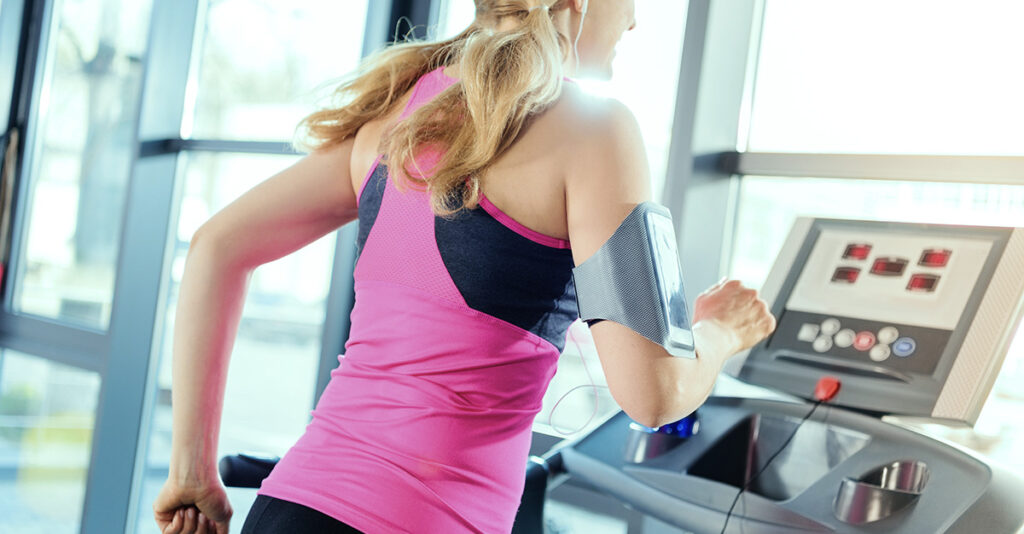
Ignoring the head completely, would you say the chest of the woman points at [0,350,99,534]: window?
no

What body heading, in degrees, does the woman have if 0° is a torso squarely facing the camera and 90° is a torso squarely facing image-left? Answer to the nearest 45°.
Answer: approximately 225°

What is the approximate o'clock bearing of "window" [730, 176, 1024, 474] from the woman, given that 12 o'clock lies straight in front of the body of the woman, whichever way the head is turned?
The window is roughly at 12 o'clock from the woman.

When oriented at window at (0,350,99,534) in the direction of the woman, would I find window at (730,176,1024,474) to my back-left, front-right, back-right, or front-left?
front-left

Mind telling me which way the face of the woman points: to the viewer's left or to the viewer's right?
to the viewer's right
